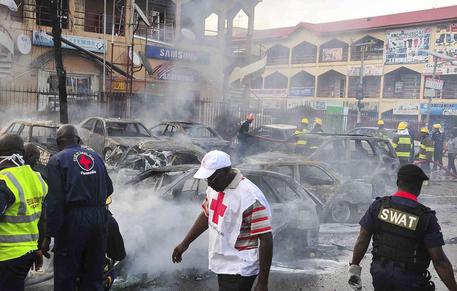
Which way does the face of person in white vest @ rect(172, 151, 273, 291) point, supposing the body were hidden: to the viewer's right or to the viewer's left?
to the viewer's left

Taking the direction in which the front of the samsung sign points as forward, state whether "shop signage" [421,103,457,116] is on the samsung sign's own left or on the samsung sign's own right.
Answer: on the samsung sign's own left

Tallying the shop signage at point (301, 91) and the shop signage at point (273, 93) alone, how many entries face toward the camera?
2

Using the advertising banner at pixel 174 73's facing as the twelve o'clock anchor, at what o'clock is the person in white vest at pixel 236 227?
The person in white vest is roughly at 12 o'clock from the advertising banner.

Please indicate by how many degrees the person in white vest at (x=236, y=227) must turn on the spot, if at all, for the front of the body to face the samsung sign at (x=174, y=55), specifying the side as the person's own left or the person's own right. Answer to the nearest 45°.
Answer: approximately 135° to the person's own right
